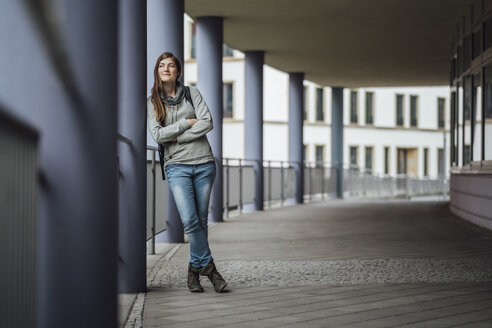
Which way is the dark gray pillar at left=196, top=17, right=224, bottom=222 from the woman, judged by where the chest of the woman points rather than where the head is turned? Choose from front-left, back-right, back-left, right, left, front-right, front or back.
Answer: back

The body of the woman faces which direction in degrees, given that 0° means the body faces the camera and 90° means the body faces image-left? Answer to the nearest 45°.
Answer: approximately 0°

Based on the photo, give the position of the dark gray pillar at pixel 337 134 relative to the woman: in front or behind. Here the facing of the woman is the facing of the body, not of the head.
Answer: behind

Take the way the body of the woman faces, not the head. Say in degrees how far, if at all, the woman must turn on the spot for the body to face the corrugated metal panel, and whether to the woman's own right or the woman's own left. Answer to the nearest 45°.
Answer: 0° — they already face it

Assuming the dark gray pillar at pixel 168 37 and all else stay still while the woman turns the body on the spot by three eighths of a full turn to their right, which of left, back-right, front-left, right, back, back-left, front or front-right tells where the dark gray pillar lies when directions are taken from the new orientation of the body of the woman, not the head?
front-right

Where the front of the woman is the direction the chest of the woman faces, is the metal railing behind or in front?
behind

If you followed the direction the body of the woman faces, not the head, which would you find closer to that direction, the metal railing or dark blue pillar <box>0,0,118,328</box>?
the dark blue pillar

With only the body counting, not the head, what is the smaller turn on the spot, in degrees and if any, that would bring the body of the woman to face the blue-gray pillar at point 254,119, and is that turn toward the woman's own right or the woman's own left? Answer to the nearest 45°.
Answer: approximately 180°

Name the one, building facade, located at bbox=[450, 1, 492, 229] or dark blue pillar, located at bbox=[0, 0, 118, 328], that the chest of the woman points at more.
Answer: the dark blue pillar
